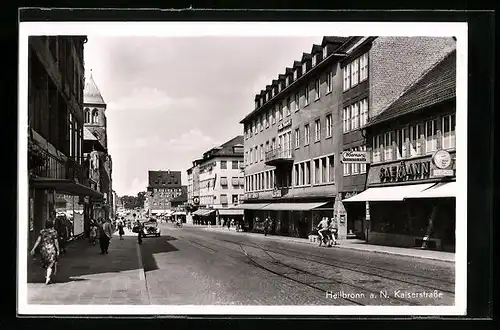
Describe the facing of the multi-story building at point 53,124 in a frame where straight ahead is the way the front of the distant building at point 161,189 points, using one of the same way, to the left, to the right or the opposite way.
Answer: to the left

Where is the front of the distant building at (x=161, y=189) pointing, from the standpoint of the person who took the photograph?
facing the viewer

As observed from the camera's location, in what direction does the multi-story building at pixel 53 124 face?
facing to the right of the viewer

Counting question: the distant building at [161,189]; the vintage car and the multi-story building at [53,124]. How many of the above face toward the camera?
2

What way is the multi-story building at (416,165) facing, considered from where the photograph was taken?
facing the viewer and to the left of the viewer
